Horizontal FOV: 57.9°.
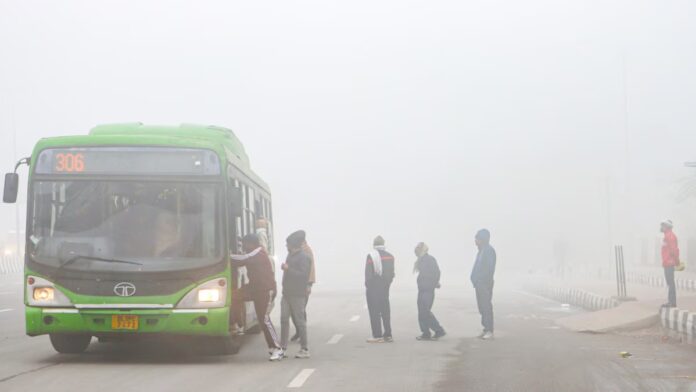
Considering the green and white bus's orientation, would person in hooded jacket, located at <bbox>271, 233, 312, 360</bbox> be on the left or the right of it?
on its left

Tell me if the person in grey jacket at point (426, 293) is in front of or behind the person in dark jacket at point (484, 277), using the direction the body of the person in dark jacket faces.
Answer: in front

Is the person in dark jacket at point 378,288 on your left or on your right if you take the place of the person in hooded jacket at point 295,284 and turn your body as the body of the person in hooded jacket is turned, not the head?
on your right

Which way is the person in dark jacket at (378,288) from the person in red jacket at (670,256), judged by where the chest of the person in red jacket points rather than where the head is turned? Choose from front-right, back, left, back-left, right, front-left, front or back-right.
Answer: front-left

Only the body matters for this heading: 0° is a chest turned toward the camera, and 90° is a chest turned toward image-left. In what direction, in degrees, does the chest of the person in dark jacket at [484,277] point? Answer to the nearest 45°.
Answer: approximately 90°

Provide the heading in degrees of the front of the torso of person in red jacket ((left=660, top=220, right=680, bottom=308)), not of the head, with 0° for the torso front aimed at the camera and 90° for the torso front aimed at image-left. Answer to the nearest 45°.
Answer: approximately 90°

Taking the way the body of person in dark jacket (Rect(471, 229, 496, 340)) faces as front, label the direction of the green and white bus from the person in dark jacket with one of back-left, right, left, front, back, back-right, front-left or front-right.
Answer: front-left

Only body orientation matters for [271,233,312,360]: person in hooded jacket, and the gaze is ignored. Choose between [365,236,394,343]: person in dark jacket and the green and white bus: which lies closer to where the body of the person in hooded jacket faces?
the green and white bus

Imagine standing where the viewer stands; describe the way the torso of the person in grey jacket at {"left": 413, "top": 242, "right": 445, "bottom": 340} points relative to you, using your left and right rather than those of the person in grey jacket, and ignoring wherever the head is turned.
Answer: facing to the left of the viewer
